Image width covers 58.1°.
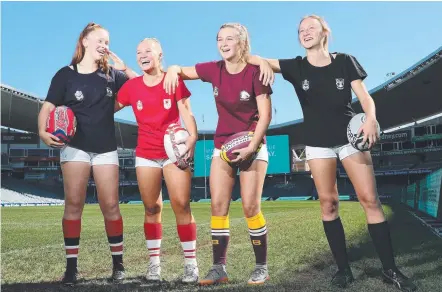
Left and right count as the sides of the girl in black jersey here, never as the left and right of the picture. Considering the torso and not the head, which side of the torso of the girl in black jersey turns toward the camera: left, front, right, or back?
front

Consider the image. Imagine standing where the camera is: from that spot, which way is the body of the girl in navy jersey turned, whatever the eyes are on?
toward the camera

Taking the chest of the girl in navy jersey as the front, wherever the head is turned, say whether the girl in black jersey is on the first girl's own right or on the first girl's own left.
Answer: on the first girl's own left

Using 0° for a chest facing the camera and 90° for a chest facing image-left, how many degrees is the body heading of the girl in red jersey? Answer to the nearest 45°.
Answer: approximately 0°

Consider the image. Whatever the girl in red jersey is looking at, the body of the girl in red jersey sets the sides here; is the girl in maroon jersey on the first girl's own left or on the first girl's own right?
on the first girl's own left

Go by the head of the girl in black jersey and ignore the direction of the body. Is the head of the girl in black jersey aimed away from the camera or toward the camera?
toward the camera

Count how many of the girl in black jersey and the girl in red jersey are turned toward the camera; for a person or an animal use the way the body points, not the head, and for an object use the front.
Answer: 2

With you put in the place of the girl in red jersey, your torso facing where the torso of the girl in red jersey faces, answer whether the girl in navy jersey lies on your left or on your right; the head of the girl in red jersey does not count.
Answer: on your right

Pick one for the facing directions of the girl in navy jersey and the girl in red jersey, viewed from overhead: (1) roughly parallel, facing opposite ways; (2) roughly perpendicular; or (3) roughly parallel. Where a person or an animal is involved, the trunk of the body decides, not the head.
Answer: roughly parallel

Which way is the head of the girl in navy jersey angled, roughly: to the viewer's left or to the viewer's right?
to the viewer's right

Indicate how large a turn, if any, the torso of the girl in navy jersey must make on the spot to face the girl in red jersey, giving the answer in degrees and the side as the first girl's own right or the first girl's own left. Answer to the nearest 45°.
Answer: approximately 45° to the first girl's own left

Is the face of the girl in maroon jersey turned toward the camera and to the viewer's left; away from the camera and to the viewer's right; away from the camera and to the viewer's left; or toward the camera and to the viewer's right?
toward the camera and to the viewer's left

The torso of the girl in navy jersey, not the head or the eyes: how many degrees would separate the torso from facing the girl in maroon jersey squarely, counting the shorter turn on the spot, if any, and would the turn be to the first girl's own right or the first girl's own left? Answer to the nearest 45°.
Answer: approximately 45° to the first girl's own left
